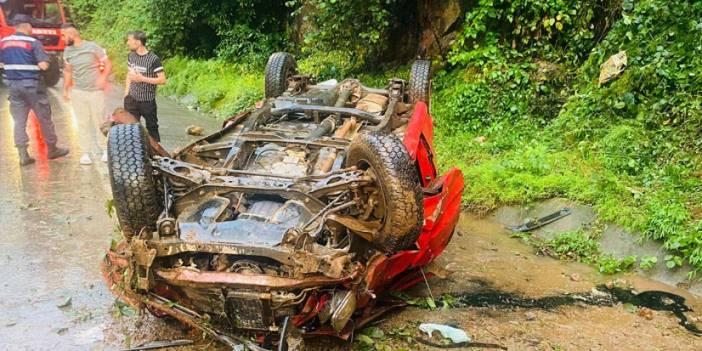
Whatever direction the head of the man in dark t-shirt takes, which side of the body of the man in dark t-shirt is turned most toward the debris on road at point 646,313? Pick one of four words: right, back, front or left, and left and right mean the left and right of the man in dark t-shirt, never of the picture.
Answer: left

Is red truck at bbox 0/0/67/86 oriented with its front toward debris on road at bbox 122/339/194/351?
yes

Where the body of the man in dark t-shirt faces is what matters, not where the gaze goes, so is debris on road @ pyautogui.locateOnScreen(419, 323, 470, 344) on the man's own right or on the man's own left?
on the man's own left

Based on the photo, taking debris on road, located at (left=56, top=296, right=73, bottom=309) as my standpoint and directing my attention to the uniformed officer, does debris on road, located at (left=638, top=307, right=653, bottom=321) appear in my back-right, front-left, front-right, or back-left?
back-right

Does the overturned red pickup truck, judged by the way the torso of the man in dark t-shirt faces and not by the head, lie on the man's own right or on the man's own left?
on the man's own left

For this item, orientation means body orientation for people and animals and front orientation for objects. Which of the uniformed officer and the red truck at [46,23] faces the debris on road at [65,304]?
the red truck

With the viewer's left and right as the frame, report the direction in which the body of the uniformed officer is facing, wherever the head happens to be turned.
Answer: facing away from the viewer and to the right of the viewer

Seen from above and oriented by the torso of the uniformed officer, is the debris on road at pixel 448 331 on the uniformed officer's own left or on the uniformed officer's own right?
on the uniformed officer's own right

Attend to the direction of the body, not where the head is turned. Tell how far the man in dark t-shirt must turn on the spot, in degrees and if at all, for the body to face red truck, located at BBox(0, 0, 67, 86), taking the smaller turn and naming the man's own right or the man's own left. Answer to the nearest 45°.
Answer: approximately 135° to the man's own right
